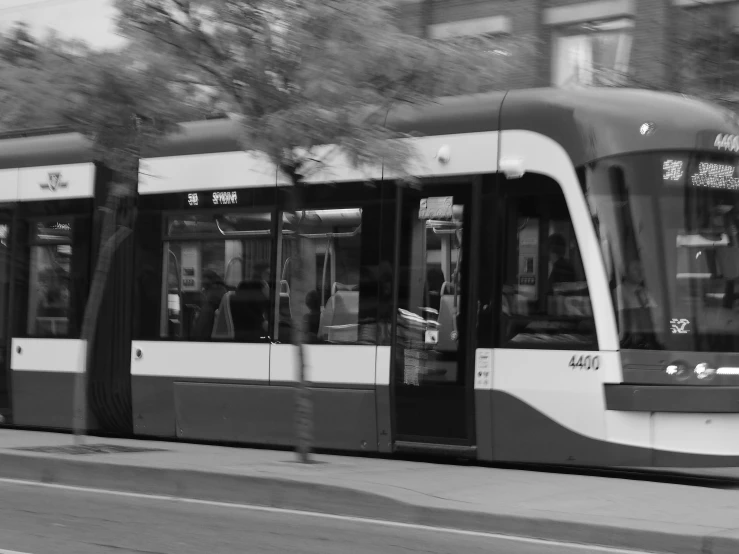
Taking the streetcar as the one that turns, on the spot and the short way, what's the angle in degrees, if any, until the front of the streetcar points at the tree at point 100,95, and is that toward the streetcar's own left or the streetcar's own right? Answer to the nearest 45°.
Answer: approximately 135° to the streetcar's own right

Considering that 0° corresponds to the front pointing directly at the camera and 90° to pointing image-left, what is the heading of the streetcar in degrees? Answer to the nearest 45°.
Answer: approximately 315°

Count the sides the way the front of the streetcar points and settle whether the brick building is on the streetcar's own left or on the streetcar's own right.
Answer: on the streetcar's own left

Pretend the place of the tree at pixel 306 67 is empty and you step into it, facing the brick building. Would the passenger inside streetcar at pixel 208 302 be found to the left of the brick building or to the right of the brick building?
left
